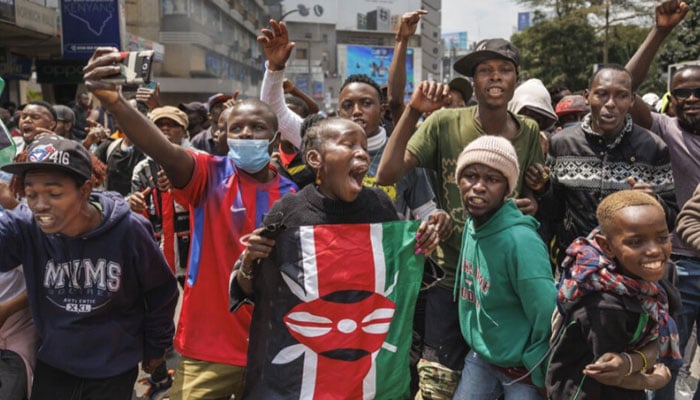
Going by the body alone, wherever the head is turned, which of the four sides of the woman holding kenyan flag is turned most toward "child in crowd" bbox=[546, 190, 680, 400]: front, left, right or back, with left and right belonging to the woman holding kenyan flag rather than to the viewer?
left

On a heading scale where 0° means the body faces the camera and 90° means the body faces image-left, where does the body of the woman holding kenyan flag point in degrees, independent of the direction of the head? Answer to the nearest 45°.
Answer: approximately 0°

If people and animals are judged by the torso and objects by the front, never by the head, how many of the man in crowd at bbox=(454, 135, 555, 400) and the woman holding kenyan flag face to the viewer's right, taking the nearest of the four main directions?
0

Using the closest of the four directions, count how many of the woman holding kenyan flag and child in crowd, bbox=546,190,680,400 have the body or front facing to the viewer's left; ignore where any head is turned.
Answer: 0

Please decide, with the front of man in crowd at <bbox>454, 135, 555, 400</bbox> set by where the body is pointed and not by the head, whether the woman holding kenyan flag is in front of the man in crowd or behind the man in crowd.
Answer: in front

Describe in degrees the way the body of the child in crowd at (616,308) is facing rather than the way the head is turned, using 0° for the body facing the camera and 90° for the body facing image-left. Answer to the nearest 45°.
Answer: approximately 315°

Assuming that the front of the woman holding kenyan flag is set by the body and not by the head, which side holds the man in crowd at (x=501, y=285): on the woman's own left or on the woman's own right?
on the woman's own left

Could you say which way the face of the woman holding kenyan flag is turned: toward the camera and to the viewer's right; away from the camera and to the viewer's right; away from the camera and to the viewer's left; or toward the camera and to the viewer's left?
toward the camera and to the viewer's right
